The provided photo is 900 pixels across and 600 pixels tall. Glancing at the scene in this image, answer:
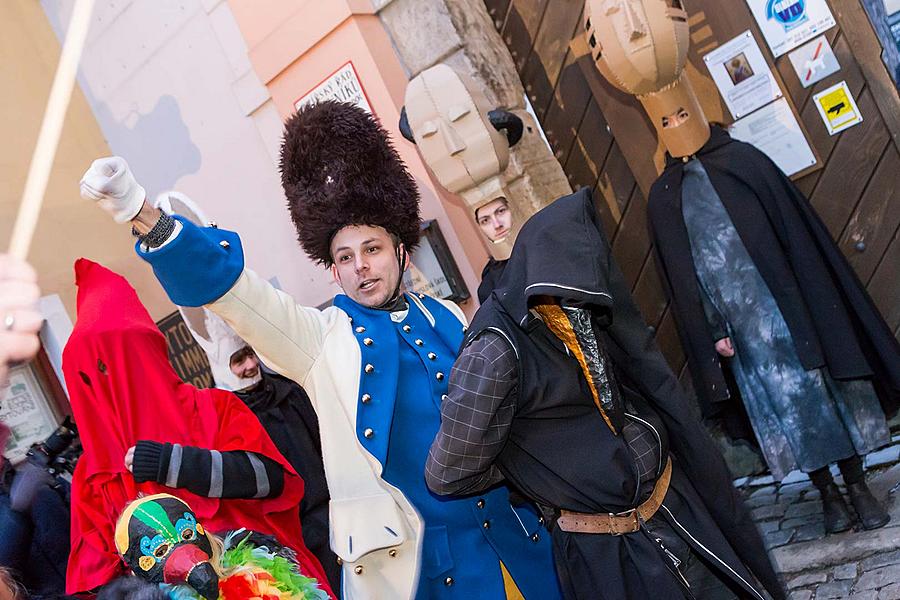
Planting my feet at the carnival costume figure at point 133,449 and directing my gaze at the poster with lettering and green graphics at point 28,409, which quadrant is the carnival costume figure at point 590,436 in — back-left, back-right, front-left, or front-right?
back-right

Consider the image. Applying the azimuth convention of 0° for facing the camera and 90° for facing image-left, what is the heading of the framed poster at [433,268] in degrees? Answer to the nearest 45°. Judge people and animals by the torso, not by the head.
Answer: approximately 0°

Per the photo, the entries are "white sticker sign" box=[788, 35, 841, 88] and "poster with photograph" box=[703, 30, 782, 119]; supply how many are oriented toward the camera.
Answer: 2

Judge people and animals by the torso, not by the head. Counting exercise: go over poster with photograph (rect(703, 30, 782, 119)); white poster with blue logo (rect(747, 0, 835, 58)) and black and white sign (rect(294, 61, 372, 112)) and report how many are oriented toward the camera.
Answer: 3

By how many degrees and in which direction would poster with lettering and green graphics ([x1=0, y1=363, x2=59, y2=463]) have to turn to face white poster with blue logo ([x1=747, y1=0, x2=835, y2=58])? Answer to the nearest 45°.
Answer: approximately 45° to its left

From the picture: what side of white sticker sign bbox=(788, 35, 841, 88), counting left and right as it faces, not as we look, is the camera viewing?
front

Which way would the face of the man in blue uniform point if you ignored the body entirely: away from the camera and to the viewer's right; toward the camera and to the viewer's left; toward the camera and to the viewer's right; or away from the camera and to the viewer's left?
toward the camera and to the viewer's left

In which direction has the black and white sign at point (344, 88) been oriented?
toward the camera

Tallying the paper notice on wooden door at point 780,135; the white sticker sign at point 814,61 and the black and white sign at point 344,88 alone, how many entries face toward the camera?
3

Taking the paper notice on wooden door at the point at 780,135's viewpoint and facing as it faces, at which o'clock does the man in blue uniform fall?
The man in blue uniform is roughly at 1 o'clock from the paper notice on wooden door.

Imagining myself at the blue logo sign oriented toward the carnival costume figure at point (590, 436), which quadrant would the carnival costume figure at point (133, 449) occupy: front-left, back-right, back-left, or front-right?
front-right

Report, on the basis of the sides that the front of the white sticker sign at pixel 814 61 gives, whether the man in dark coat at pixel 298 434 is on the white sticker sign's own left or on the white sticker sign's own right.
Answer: on the white sticker sign's own right

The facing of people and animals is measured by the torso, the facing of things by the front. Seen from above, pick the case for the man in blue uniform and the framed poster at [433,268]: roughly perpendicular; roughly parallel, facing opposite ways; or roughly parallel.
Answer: roughly parallel

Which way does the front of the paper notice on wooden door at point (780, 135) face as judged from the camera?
facing the viewer

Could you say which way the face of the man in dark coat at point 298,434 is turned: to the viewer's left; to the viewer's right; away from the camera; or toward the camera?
toward the camera
